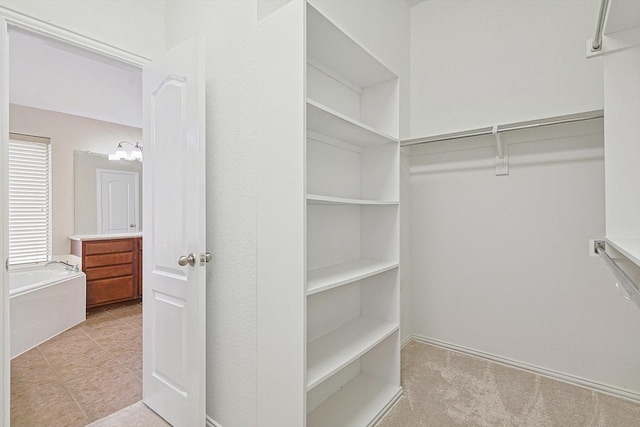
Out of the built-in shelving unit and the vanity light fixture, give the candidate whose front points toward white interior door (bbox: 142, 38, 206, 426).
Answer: the vanity light fixture

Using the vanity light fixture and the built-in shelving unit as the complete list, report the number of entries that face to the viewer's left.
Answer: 0

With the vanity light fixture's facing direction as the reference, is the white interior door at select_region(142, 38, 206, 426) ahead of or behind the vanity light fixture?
ahead

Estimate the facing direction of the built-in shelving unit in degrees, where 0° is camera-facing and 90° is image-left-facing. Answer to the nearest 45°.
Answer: approximately 315°

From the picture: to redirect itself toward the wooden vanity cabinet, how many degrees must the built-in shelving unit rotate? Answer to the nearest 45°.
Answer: approximately 180°

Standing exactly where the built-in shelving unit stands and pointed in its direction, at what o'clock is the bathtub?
The bathtub is roughly at 5 o'clock from the built-in shelving unit.

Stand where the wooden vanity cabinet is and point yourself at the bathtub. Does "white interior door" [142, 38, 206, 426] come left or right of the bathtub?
left

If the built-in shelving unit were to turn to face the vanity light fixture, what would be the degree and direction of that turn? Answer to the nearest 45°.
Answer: approximately 180°

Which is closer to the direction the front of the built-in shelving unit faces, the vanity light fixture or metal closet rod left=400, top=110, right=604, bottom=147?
the metal closet rod
